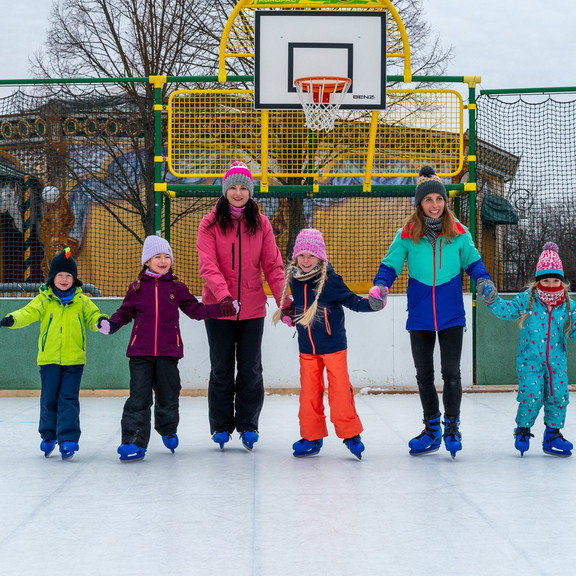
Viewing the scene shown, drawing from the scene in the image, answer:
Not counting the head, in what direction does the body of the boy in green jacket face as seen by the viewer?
toward the camera

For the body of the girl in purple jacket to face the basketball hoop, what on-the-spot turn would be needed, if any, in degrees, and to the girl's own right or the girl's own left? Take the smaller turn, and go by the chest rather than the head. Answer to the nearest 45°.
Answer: approximately 135° to the girl's own left

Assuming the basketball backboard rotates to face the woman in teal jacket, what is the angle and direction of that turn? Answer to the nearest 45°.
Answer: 0° — it already faces them

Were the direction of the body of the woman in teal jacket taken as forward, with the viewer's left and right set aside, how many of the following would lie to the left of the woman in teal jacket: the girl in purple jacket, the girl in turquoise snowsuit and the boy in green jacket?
1

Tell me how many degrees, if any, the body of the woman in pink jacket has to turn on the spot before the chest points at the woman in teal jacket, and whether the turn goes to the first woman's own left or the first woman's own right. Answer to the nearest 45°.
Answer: approximately 90° to the first woman's own left

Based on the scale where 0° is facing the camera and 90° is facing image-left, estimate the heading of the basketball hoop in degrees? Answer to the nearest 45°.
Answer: approximately 0°

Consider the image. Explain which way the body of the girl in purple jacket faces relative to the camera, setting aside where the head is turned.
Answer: toward the camera

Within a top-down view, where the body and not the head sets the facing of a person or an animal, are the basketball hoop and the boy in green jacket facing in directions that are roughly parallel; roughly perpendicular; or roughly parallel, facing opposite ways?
roughly parallel

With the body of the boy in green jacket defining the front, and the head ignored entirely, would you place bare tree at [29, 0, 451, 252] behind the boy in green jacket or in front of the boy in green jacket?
behind

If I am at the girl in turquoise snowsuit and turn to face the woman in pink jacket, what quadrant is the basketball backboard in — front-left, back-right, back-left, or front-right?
front-right

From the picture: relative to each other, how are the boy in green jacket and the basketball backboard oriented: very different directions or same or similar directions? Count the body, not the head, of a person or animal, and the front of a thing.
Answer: same or similar directions

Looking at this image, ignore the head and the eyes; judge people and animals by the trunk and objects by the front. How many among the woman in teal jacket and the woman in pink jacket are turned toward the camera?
2

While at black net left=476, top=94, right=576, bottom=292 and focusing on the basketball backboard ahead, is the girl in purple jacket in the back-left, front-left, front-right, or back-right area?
front-left
